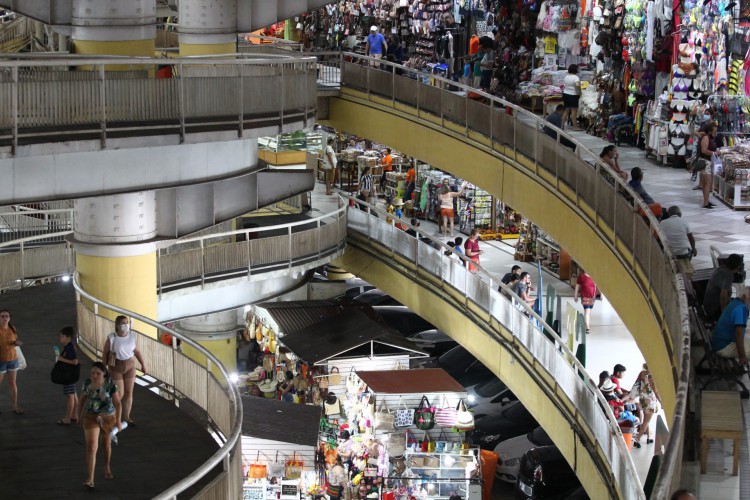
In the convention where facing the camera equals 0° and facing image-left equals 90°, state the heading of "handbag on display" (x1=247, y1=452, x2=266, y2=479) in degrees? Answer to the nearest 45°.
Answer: approximately 0°

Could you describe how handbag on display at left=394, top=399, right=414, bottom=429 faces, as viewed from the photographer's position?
facing the viewer

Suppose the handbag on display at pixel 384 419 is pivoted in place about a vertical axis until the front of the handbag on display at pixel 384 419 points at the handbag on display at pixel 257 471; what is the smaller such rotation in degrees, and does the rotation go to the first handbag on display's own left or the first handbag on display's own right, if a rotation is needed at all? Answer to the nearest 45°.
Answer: approximately 45° to the first handbag on display's own right

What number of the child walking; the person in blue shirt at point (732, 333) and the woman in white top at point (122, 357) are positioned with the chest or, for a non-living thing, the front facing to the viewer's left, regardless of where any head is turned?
1

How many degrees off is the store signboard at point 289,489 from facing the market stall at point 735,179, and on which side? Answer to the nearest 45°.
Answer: approximately 90° to its left

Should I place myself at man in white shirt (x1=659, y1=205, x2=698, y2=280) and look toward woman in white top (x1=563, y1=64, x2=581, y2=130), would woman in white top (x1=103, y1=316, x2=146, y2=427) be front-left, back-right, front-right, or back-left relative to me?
back-left

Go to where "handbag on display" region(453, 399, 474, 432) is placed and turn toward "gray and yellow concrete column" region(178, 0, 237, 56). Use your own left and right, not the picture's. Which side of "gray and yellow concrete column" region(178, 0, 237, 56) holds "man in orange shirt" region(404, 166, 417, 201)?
right

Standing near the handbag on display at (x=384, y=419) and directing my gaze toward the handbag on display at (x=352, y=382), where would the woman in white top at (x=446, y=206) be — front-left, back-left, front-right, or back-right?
front-right

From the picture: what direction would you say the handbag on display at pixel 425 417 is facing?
toward the camera
